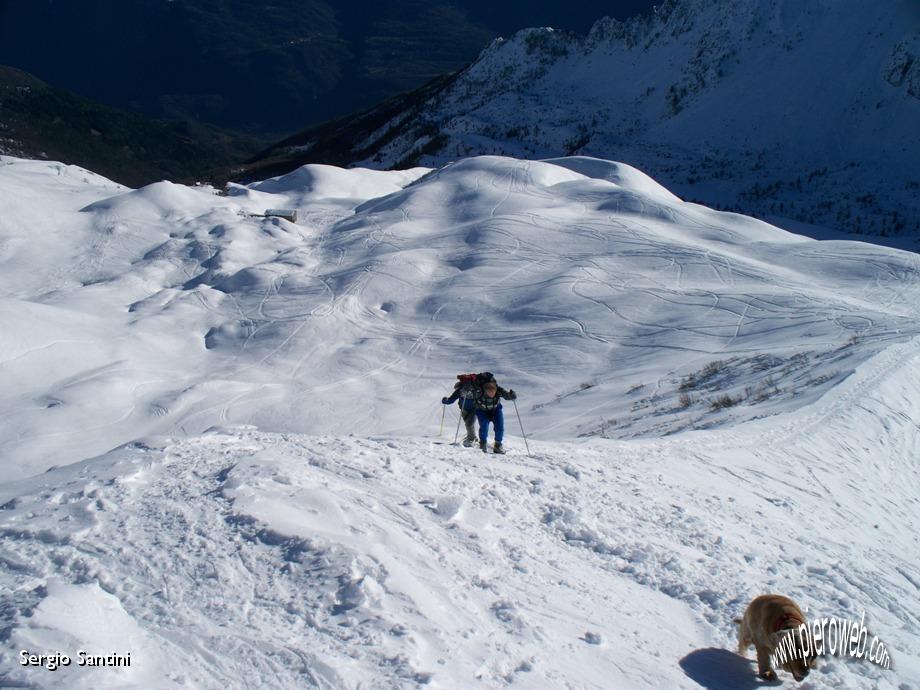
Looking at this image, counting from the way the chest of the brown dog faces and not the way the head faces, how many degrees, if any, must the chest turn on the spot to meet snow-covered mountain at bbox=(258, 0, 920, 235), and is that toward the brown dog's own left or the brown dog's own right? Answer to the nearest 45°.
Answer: approximately 135° to the brown dog's own left

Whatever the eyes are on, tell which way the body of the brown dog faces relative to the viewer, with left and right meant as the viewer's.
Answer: facing the viewer and to the right of the viewer
